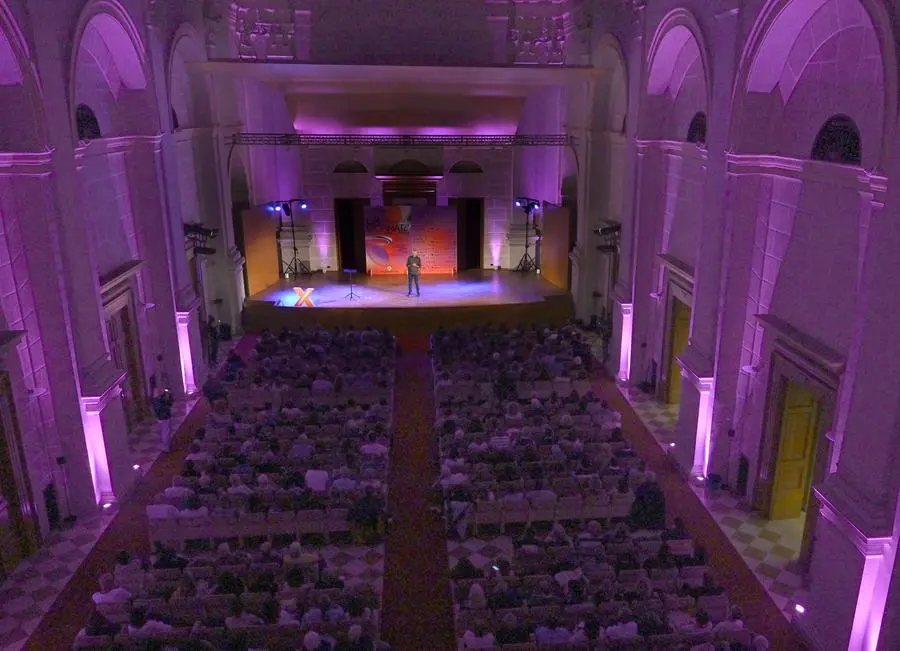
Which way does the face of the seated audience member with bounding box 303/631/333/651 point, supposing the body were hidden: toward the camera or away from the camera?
away from the camera

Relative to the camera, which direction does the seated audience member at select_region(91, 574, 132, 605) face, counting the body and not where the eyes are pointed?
away from the camera

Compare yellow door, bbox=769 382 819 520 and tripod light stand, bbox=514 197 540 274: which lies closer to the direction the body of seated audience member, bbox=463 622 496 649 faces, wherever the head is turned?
the tripod light stand

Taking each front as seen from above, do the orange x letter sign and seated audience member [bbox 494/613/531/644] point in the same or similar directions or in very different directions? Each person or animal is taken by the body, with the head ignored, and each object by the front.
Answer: very different directions

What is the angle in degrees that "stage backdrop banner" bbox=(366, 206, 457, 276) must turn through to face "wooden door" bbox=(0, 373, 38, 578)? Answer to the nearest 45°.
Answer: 0° — it already faces it

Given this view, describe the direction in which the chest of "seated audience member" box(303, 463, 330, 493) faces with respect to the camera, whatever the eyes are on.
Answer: away from the camera

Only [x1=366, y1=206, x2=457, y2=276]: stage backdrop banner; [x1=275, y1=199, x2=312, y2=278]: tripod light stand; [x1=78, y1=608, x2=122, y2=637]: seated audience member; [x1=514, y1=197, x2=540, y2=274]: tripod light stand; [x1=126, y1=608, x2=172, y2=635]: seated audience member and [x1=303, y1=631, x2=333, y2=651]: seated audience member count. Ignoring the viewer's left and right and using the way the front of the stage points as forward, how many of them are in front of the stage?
3

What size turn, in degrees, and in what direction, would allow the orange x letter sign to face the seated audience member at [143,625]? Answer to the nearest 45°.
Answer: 0° — it already faces them

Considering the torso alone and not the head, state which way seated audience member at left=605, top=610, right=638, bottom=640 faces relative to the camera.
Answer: away from the camera

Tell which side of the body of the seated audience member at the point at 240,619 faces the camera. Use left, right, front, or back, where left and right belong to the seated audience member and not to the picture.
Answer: back

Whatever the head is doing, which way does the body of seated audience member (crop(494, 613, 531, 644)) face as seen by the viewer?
away from the camera

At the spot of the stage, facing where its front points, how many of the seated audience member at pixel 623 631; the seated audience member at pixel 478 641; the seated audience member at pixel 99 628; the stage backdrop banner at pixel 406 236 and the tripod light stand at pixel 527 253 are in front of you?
3

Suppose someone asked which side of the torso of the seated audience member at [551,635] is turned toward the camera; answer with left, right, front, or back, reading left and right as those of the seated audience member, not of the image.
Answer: back

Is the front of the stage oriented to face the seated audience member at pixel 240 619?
yes

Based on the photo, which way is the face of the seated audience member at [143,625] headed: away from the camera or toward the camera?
away from the camera
